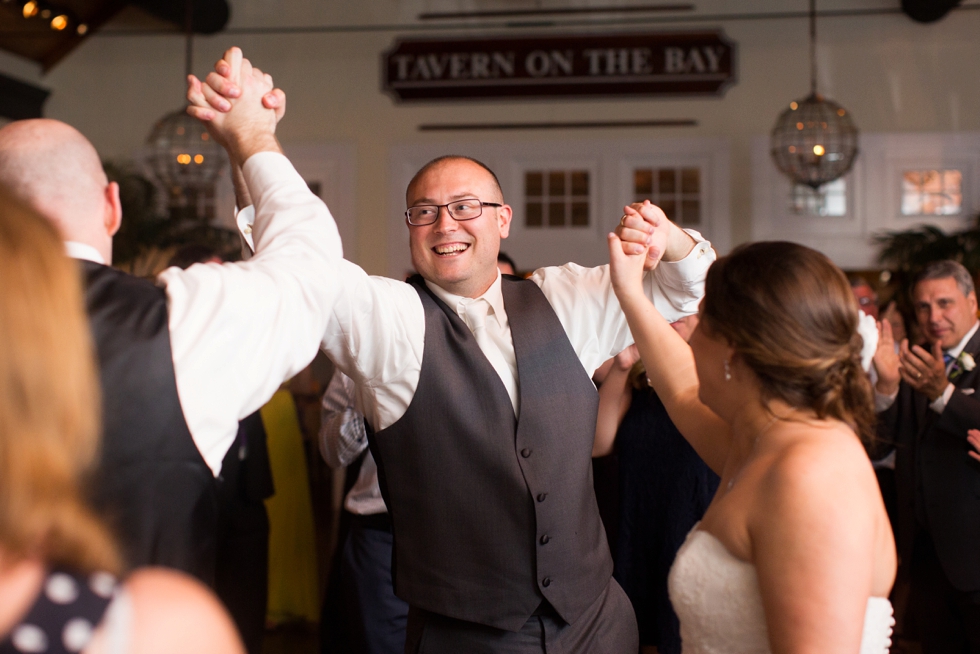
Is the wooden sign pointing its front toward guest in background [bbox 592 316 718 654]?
yes

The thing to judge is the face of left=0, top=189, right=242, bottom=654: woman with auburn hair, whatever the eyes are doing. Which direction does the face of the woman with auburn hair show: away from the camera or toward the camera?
away from the camera

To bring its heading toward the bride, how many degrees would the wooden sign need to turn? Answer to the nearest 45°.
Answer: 0° — it already faces them

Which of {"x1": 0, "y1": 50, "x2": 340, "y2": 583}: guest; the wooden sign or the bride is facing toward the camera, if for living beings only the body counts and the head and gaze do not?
the wooden sign

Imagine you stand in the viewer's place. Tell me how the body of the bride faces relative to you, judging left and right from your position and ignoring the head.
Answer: facing to the left of the viewer

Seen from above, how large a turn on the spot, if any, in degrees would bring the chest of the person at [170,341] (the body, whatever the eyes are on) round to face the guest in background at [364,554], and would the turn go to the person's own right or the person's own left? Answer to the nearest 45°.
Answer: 0° — they already face them

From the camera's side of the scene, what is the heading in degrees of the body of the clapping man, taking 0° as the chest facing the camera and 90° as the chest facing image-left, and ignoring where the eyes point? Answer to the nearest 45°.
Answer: approximately 45°

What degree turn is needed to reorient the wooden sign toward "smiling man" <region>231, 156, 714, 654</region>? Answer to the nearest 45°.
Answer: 0° — it already faces them

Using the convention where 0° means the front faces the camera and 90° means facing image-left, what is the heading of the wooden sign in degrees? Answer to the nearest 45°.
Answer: approximately 0°

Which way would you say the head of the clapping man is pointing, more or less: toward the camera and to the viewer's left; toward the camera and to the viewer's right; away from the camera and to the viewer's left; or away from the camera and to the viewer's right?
toward the camera and to the viewer's left

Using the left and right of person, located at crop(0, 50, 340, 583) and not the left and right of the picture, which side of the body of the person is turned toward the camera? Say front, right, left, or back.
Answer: back
